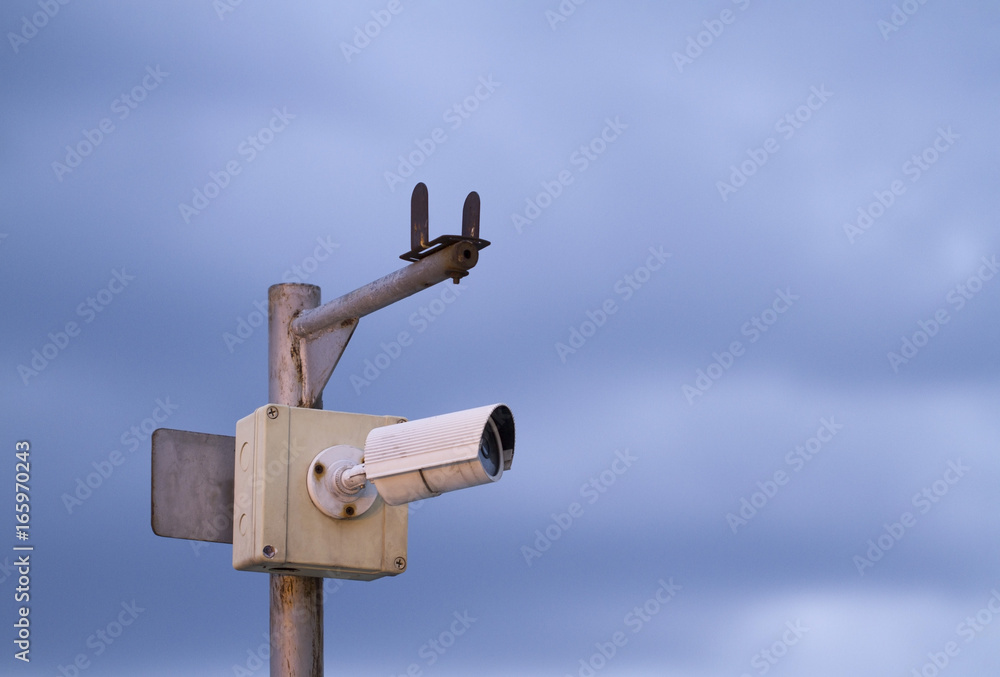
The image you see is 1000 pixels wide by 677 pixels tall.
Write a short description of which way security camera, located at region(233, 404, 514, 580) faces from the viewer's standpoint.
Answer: facing the viewer and to the right of the viewer
